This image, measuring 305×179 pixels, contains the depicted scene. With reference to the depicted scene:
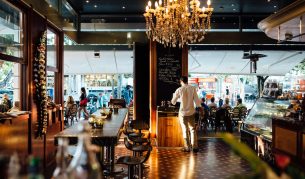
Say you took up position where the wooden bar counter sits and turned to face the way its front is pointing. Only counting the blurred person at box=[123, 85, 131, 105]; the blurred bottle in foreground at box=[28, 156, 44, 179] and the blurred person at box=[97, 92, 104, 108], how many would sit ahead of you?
1

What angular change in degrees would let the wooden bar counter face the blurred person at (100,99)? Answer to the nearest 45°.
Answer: approximately 135° to its right

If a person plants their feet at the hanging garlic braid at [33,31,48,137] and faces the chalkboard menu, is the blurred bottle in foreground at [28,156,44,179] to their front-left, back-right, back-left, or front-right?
back-right

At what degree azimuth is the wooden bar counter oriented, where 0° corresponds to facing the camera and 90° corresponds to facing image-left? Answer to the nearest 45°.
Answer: approximately 0°

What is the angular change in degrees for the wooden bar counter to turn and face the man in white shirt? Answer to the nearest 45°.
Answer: approximately 45° to its left

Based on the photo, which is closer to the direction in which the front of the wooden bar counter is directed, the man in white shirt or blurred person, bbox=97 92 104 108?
the man in white shirt

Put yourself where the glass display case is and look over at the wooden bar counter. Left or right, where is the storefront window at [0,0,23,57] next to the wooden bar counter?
left

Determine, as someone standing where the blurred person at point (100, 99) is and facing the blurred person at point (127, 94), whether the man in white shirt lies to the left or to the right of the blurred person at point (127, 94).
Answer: right

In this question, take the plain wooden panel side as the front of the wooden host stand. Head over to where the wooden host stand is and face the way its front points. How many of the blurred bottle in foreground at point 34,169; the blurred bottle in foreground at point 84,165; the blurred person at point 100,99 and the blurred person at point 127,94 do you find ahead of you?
2

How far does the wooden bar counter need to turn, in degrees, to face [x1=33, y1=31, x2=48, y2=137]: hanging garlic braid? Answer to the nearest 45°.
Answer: approximately 45° to its right

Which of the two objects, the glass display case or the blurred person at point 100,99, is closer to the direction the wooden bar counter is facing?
the glass display case
